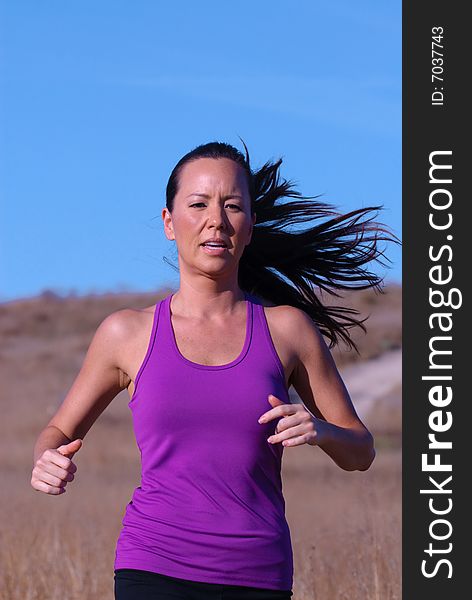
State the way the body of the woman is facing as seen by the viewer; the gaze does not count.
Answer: toward the camera

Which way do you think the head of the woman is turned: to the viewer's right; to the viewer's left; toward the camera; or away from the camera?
toward the camera
